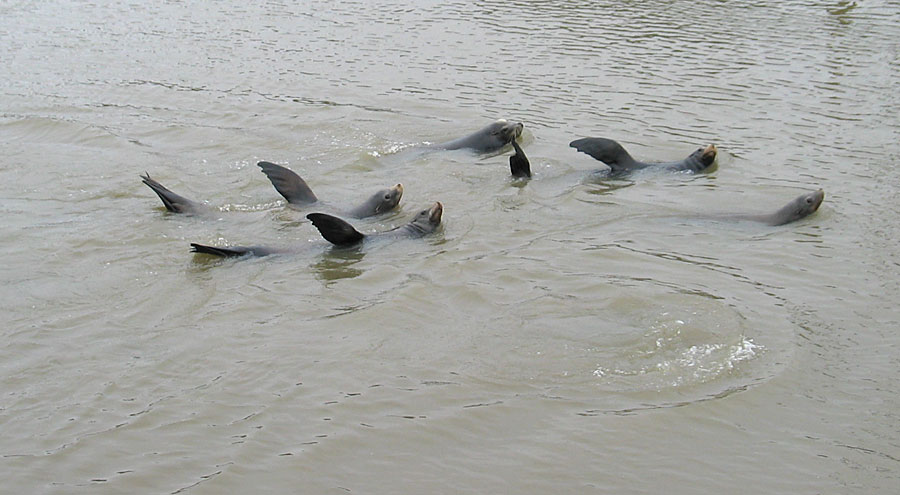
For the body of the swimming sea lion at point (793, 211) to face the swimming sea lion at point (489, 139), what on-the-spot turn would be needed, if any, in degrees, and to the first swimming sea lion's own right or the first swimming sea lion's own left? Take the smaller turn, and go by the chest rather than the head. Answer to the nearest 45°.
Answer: approximately 135° to the first swimming sea lion's own left

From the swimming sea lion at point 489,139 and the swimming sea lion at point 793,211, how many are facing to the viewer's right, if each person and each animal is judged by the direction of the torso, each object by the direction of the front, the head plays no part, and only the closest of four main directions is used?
2

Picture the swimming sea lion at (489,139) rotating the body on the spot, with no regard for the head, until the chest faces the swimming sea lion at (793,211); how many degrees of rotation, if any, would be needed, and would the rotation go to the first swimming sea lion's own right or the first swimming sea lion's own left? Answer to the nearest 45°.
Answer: approximately 45° to the first swimming sea lion's own right

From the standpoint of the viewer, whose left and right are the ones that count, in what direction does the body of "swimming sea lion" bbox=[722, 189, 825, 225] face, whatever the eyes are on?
facing to the right of the viewer

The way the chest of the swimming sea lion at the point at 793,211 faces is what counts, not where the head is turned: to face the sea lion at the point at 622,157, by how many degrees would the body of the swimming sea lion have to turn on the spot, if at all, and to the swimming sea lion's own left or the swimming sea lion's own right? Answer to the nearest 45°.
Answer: approximately 135° to the swimming sea lion's own left

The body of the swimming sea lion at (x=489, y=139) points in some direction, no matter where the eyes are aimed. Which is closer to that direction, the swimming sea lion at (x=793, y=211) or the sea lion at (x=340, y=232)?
the swimming sea lion

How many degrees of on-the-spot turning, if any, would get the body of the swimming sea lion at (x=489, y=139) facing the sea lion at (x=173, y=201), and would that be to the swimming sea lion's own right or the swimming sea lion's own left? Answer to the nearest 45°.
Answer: approximately 135° to the swimming sea lion's own right

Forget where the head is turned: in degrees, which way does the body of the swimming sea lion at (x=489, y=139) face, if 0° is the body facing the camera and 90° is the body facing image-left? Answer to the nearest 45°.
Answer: approximately 270°

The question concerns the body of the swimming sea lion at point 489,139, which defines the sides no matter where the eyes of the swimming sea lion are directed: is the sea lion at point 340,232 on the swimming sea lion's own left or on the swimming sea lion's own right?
on the swimming sea lion's own right

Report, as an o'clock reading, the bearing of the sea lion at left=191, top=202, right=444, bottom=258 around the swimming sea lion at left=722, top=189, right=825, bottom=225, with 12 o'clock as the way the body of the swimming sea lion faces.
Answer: The sea lion is roughly at 5 o'clock from the swimming sea lion.
